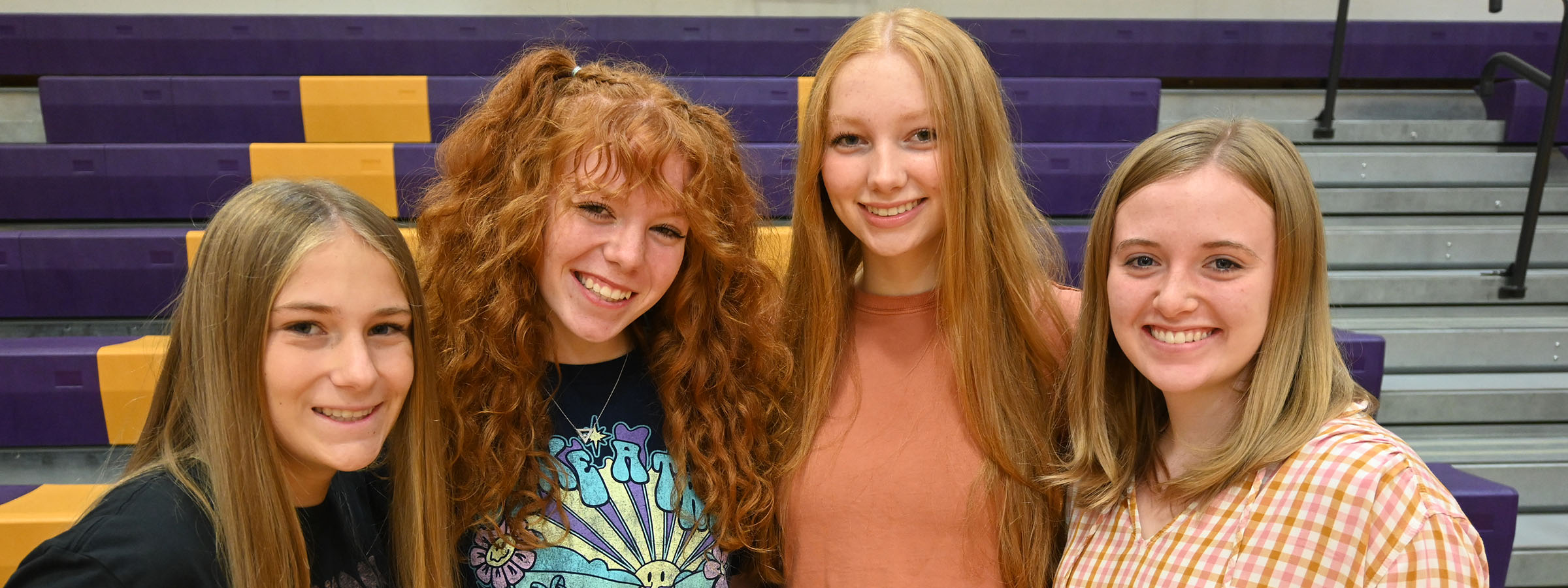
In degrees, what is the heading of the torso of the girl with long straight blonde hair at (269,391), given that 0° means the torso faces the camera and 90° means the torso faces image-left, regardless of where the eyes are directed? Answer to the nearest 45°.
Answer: approximately 315°

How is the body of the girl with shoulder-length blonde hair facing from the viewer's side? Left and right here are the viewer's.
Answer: facing the viewer and to the left of the viewer

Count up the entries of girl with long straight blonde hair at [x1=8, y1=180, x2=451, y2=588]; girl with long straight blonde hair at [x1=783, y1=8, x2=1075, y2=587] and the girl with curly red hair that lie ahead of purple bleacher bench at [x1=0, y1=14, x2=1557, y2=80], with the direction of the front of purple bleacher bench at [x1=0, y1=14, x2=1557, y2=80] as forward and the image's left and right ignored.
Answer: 3

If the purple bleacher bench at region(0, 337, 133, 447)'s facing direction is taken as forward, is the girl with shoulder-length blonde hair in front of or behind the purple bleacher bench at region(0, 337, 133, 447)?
in front

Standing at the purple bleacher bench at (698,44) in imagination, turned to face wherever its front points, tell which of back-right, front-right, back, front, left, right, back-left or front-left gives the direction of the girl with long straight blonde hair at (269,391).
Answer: front

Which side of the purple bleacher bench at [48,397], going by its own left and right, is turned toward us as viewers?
front

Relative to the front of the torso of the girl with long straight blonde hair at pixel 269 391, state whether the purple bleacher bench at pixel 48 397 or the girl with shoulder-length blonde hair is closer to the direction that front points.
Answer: the girl with shoulder-length blonde hair

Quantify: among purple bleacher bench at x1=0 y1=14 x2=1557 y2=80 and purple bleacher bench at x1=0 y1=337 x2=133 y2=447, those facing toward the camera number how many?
2
